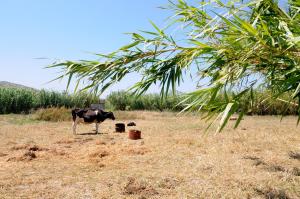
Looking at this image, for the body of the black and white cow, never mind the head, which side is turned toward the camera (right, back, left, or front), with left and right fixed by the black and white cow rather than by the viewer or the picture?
right

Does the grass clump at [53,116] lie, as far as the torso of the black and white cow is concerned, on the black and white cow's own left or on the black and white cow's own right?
on the black and white cow's own left

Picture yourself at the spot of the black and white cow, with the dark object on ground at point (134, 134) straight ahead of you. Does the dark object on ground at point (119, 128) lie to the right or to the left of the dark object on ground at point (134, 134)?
left

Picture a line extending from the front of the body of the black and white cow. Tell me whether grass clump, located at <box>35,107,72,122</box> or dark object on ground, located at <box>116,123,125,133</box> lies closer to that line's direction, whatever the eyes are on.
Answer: the dark object on ground

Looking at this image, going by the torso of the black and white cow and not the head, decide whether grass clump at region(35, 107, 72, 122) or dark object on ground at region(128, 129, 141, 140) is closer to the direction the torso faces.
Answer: the dark object on ground

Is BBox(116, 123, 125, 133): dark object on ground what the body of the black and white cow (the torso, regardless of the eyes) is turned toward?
yes

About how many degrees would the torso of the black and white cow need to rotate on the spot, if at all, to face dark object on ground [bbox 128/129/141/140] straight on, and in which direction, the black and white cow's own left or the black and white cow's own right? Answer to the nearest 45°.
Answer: approximately 45° to the black and white cow's own right
